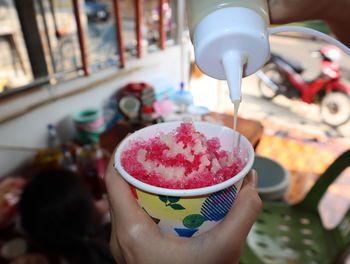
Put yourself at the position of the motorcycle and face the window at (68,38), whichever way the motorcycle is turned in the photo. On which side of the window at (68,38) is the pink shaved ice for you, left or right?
left

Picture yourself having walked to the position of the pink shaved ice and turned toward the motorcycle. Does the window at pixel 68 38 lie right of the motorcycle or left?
left

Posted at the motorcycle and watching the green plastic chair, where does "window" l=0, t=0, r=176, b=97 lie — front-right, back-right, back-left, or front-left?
front-right

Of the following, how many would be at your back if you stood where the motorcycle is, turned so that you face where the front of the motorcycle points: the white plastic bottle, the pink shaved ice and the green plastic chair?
0

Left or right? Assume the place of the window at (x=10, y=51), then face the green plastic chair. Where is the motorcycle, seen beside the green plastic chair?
left
